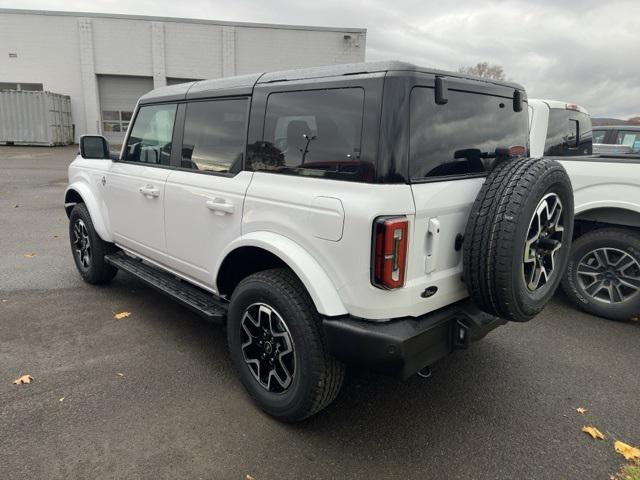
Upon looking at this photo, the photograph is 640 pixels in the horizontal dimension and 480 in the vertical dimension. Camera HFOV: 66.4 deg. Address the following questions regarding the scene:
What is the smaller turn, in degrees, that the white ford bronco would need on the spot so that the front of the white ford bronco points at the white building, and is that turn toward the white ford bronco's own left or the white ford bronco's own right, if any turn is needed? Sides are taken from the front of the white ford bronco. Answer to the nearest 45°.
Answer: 0° — it already faces it

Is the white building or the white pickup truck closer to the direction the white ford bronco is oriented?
the white building

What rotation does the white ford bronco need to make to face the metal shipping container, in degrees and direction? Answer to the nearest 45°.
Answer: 0° — it already faces it

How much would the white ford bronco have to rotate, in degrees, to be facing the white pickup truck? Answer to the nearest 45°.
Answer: approximately 90° to its right

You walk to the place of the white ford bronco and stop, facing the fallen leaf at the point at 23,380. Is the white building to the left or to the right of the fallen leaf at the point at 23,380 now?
right

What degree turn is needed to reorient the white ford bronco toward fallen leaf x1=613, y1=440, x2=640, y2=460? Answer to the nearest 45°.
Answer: approximately 135° to its right

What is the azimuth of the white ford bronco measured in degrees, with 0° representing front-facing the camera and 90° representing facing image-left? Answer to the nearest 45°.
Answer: approximately 135°

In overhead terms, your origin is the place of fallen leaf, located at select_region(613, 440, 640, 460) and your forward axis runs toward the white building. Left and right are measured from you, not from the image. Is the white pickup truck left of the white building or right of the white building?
right

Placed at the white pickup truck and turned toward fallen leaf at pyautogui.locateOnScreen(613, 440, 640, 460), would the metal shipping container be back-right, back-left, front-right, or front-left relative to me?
back-right

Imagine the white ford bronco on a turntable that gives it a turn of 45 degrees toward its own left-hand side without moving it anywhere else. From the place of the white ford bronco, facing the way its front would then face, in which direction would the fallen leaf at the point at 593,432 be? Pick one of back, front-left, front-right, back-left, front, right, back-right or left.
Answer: back

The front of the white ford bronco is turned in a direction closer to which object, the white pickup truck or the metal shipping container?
the metal shipping container

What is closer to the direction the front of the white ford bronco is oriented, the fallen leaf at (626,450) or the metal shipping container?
the metal shipping container
